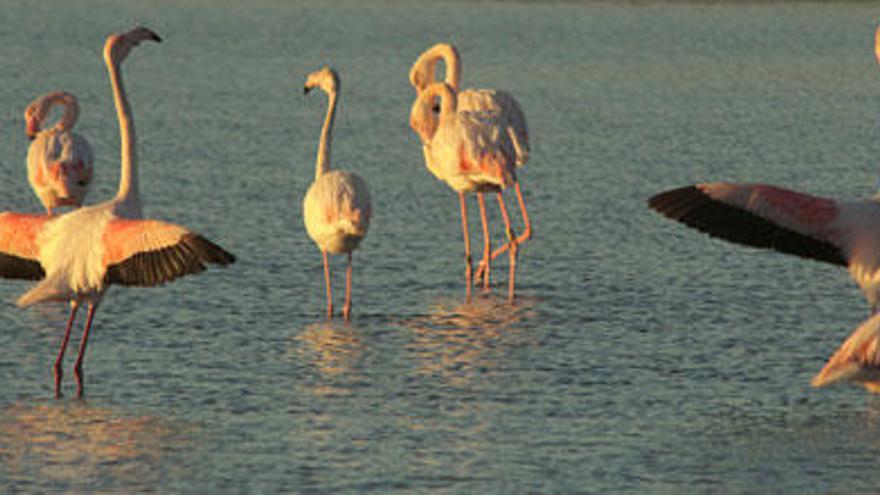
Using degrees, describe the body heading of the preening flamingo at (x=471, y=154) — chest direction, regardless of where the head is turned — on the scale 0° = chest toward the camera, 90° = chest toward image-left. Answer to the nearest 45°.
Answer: approximately 45°

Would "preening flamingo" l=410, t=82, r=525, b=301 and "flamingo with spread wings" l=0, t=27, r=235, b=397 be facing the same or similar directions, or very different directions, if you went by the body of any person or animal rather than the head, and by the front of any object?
very different directions

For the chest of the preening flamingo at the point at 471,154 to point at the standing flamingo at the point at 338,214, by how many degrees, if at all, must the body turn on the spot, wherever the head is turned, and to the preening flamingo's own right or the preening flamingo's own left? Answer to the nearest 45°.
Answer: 0° — it already faces it

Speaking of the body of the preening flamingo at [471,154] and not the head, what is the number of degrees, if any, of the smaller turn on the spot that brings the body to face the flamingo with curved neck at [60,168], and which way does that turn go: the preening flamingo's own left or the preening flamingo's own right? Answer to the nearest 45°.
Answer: approximately 45° to the preening flamingo's own right
